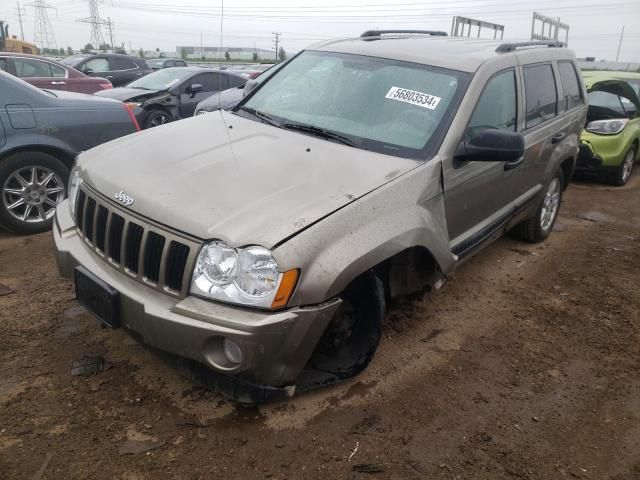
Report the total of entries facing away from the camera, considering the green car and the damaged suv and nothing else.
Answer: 0

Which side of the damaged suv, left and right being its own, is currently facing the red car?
right

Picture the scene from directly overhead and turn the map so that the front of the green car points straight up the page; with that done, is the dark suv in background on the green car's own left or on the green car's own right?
on the green car's own right

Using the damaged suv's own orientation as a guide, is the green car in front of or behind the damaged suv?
behind

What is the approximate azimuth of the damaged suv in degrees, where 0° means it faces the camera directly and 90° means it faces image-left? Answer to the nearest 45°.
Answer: approximately 45°

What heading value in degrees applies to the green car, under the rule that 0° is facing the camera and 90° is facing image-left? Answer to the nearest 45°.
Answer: approximately 45°
